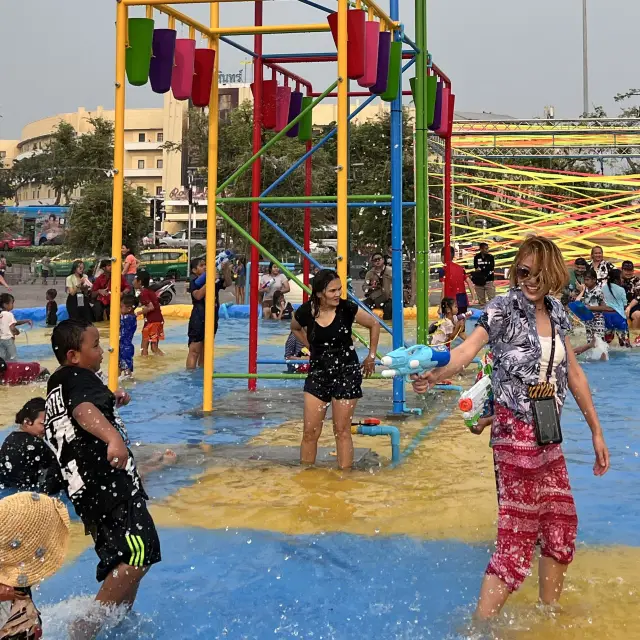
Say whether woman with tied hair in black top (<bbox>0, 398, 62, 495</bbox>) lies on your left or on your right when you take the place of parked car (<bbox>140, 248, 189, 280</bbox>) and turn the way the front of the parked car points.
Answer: on your left

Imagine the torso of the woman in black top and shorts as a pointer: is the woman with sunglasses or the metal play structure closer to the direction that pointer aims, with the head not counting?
the woman with sunglasses

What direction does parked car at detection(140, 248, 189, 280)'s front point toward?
to the viewer's left

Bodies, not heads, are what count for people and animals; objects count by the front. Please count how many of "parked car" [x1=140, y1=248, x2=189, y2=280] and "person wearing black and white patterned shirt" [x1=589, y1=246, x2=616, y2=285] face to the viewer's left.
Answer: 1

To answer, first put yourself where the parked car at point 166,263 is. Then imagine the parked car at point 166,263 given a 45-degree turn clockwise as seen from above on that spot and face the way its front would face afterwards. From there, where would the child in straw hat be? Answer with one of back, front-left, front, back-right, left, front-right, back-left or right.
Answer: back-left

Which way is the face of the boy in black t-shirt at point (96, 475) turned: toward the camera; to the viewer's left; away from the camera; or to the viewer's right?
to the viewer's right

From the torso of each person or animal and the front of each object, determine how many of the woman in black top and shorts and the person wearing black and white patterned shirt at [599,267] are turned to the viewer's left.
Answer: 0

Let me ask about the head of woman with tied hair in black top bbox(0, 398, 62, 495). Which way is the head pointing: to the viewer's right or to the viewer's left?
to the viewer's right

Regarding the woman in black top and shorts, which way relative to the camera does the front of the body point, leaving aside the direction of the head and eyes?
toward the camera

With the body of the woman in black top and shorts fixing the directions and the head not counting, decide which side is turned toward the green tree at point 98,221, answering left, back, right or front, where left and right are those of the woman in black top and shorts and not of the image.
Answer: back

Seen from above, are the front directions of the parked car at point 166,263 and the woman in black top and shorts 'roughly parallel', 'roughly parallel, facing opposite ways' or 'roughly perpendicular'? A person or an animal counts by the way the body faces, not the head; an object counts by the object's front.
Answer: roughly perpendicular
